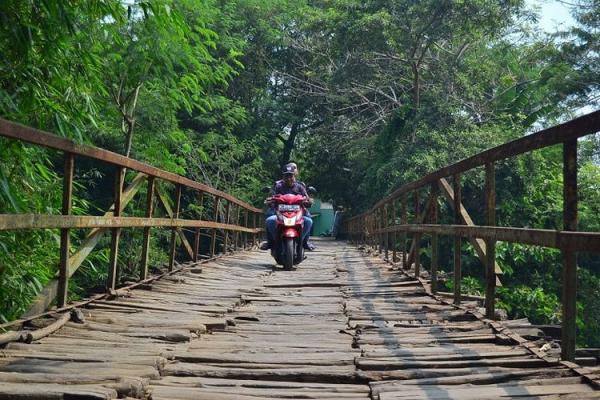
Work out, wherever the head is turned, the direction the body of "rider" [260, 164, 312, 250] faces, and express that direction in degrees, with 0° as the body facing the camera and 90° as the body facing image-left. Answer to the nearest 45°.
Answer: approximately 0°
